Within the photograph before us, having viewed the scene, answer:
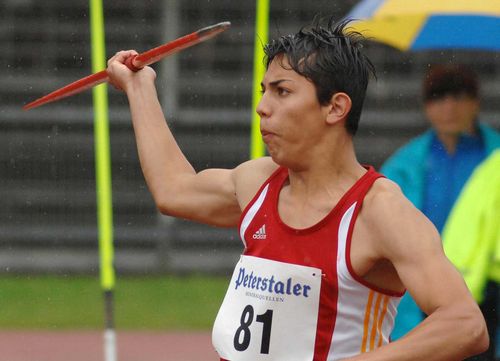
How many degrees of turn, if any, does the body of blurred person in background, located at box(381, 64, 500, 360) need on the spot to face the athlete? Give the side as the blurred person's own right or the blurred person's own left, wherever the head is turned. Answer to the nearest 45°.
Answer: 0° — they already face them

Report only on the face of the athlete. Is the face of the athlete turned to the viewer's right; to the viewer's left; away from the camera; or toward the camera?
to the viewer's left

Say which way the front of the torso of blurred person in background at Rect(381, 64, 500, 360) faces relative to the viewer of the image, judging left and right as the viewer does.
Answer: facing the viewer

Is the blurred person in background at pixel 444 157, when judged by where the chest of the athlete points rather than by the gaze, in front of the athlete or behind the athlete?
behind

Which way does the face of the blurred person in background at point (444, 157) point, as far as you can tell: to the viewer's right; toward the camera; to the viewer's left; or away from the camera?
toward the camera

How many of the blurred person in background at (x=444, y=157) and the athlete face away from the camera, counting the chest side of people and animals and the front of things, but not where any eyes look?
0
